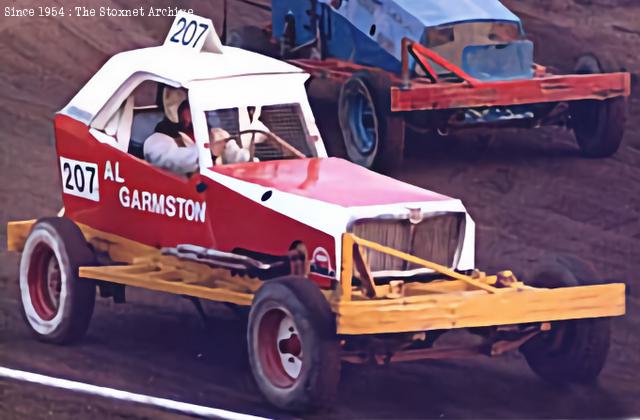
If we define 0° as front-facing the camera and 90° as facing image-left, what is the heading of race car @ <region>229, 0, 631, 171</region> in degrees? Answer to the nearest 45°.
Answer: approximately 315°

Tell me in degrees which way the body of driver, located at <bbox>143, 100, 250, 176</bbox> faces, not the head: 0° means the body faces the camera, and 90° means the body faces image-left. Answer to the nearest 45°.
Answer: approximately 315°

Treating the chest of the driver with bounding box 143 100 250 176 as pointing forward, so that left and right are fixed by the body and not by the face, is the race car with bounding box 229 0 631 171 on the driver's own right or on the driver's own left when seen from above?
on the driver's own left
